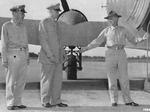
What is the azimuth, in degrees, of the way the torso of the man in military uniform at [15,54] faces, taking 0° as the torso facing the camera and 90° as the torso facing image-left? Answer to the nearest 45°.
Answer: approximately 315°

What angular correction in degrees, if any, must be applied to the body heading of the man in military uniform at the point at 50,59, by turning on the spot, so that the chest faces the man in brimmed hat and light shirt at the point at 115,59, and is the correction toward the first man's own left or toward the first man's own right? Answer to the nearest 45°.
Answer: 0° — they already face them

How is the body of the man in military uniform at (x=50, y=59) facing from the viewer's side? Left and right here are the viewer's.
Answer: facing to the right of the viewer
